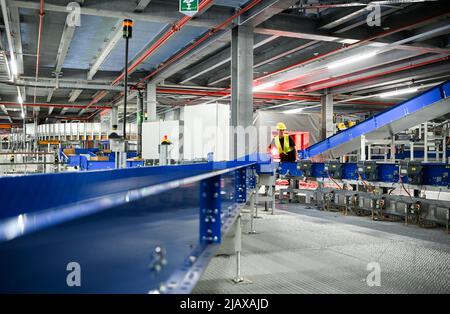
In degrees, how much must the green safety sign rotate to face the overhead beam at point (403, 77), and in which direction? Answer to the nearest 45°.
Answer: approximately 135° to its left

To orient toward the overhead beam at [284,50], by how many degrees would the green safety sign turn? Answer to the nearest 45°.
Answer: approximately 135° to its left

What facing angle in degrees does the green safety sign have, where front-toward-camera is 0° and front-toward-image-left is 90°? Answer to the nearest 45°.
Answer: approximately 0°

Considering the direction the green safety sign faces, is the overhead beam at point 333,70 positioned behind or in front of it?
behind

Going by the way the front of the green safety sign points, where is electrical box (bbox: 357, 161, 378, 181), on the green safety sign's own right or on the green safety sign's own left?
on the green safety sign's own left

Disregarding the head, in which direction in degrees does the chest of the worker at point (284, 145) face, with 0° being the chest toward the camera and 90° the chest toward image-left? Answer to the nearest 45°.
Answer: approximately 0°

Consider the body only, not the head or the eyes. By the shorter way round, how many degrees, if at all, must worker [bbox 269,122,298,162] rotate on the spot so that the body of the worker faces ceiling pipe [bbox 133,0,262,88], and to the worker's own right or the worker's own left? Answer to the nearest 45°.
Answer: approximately 45° to the worker's own right

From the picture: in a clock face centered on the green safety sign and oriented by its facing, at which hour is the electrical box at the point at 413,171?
The electrical box is roughly at 9 o'clock from the green safety sign.

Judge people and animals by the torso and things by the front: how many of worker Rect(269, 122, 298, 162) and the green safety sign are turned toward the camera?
2
